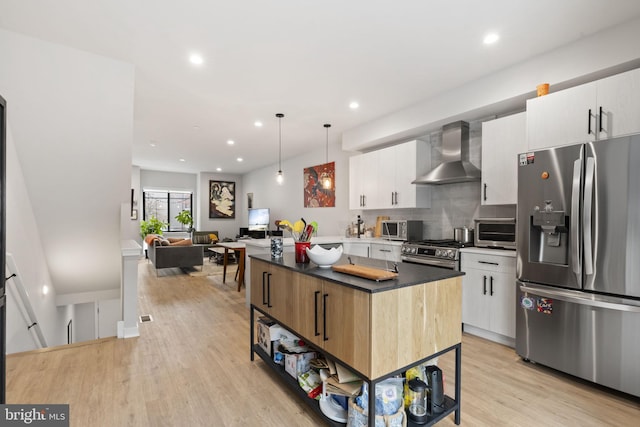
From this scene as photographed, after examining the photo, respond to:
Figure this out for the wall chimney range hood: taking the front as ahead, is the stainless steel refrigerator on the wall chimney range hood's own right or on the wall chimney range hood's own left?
on the wall chimney range hood's own left

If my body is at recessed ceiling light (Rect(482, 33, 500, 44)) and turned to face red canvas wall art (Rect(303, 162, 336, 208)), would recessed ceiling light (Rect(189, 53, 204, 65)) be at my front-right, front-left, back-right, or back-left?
front-left

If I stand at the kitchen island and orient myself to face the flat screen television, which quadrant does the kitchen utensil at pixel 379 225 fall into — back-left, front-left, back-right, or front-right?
front-right

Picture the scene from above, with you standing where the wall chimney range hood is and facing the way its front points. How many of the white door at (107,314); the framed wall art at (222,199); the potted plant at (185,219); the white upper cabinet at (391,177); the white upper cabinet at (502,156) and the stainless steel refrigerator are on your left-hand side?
2

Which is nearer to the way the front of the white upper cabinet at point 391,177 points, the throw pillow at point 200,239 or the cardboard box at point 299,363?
the cardboard box

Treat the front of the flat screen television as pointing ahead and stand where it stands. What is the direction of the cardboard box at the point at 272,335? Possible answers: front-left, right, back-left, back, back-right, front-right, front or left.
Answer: front-left

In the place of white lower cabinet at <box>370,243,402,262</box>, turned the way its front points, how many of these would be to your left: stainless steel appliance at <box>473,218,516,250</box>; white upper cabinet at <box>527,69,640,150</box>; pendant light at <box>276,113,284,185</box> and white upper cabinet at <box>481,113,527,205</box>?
3

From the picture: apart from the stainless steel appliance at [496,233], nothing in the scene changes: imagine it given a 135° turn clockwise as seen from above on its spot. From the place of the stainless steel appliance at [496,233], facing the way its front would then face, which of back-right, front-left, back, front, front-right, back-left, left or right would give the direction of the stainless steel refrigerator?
back-right

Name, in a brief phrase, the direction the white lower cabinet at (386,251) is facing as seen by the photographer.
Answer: facing the viewer and to the left of the viewer

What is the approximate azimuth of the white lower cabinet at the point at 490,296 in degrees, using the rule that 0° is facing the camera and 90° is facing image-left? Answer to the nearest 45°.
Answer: approximately 45°

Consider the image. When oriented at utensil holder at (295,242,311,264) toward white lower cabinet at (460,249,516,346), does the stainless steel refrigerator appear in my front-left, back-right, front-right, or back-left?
front-right

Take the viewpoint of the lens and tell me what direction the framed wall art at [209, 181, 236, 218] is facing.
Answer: facing the viewer

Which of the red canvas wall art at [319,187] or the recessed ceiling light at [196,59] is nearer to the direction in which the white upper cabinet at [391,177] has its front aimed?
the recessed ceiling light

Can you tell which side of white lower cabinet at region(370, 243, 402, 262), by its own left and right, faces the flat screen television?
right
